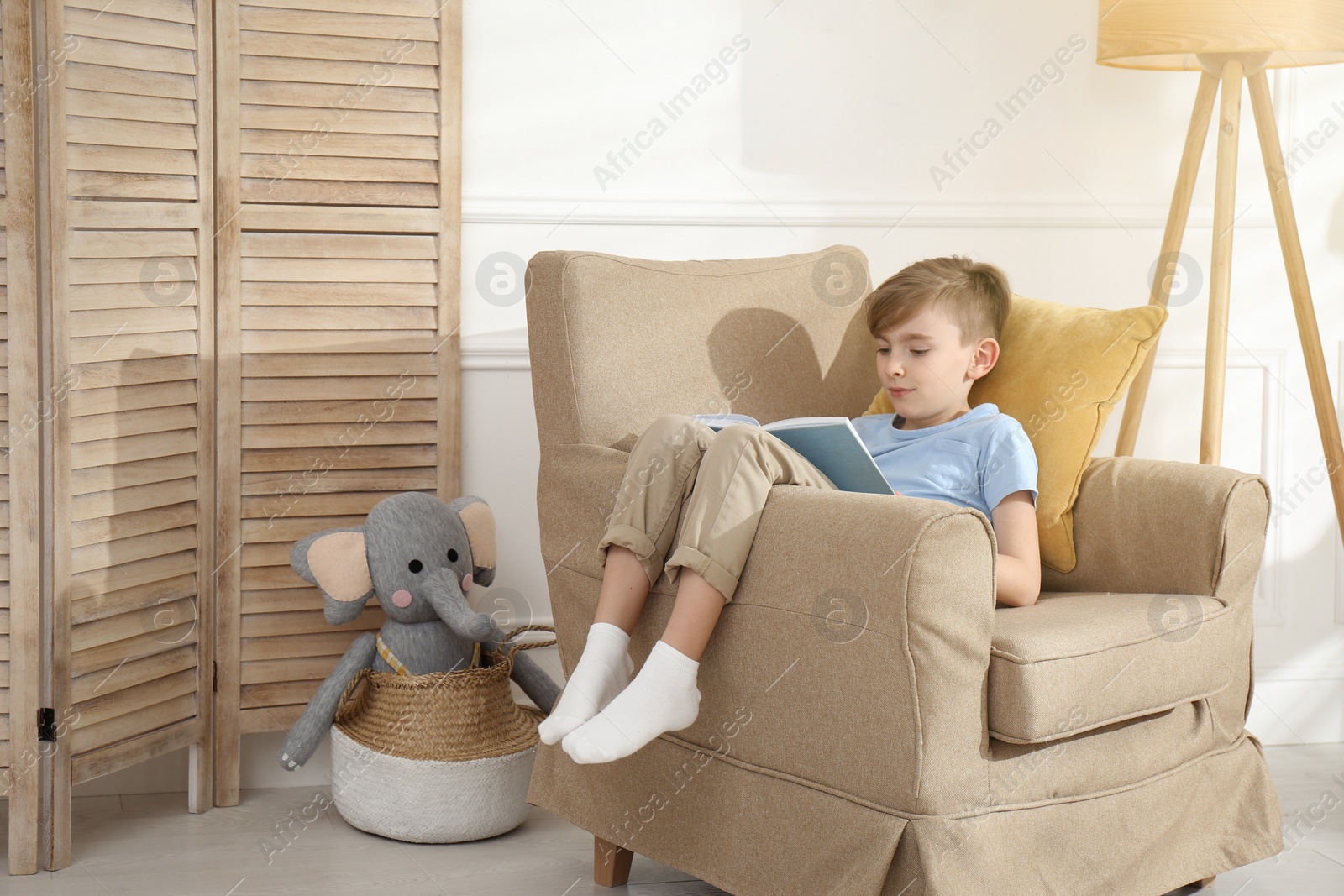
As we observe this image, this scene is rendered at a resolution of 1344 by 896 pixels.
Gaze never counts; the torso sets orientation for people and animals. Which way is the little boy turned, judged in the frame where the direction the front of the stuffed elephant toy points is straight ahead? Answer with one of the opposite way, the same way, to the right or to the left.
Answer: to the right

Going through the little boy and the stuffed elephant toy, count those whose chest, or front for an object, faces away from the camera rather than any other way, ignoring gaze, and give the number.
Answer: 0

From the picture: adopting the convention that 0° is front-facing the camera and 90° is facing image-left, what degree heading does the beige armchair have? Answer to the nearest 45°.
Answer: approximately 315°

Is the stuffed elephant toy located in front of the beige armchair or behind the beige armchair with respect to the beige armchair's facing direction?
behind

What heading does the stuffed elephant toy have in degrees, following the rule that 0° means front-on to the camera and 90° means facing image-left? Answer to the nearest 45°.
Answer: approximately 315°

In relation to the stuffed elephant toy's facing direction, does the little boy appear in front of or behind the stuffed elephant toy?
in front

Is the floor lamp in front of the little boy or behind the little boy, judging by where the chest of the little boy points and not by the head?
behind

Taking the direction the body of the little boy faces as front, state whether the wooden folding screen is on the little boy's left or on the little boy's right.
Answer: on the little boy's right

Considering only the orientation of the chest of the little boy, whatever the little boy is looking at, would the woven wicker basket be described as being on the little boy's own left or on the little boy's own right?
on the little boy's own right

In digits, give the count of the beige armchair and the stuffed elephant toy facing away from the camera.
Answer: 0

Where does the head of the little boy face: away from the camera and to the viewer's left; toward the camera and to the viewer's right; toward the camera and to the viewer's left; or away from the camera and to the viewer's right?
toward the camera and to the viewer's left

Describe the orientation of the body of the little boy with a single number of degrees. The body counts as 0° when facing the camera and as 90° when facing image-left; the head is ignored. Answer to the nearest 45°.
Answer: approximately 45°

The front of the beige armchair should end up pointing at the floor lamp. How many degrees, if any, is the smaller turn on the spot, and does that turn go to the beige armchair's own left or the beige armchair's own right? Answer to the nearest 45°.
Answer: approximately 90° to the beige armchair's own left
